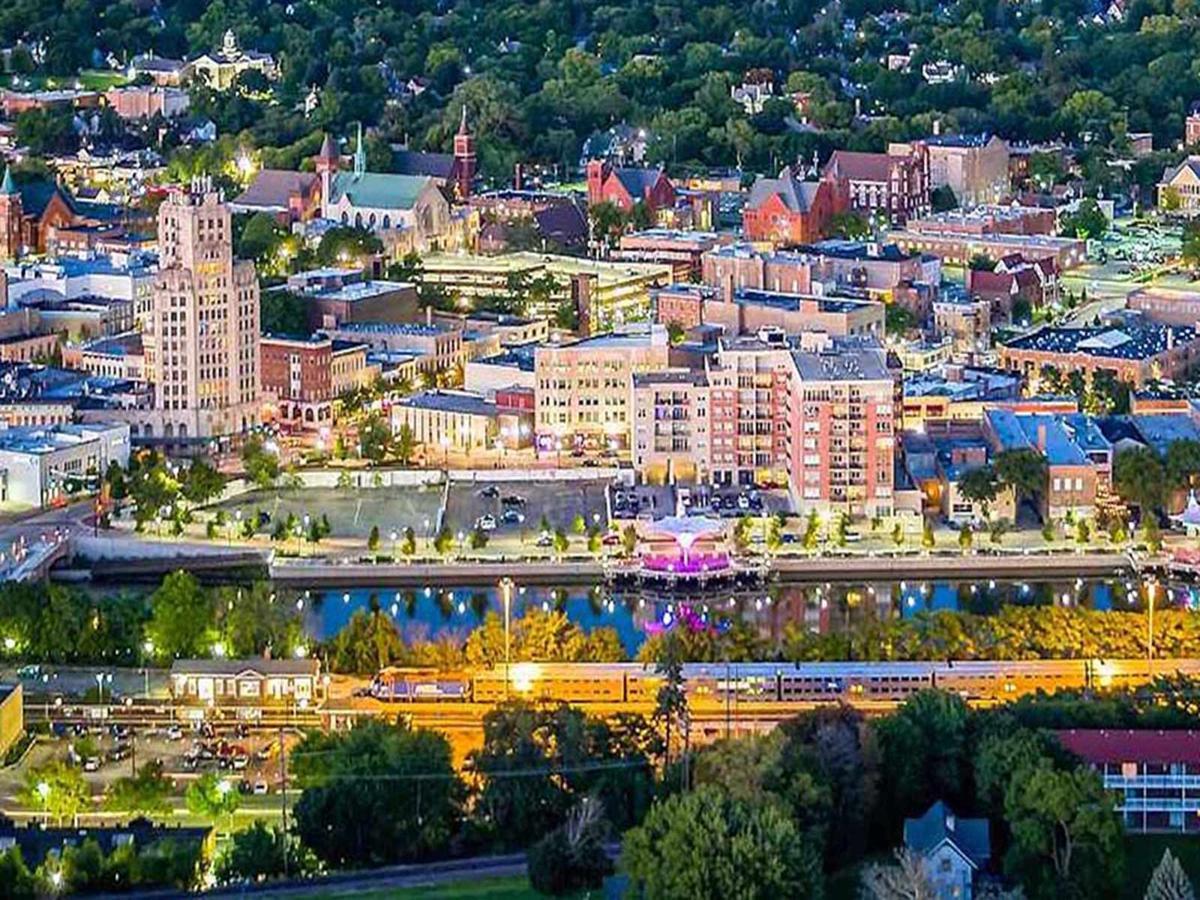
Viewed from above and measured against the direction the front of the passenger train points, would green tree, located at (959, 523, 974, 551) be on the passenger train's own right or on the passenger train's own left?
on the passenger train's own right

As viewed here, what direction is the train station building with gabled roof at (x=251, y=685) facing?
toward the camera

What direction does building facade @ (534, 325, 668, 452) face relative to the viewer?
toward the camera

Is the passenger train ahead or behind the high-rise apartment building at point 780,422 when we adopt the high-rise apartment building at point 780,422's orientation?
ahead

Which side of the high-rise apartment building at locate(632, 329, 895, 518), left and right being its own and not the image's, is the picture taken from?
front

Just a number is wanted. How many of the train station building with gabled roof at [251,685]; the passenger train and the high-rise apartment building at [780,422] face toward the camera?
2

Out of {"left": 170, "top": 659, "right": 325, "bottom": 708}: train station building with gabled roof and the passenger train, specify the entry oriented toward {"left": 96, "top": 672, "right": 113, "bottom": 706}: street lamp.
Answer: the passenger train

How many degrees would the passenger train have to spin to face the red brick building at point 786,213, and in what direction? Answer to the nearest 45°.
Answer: approximately 90° to its right

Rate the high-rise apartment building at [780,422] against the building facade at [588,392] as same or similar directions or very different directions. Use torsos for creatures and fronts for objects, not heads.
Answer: same or similar directions

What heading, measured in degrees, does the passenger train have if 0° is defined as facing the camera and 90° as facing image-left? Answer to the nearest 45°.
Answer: approximately 90°

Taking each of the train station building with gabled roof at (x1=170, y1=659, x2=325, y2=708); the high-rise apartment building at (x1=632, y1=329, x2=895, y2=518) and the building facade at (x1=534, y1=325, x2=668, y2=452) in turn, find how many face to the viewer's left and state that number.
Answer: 0

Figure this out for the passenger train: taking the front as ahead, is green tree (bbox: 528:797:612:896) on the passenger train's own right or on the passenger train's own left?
on the passenger train's own left
